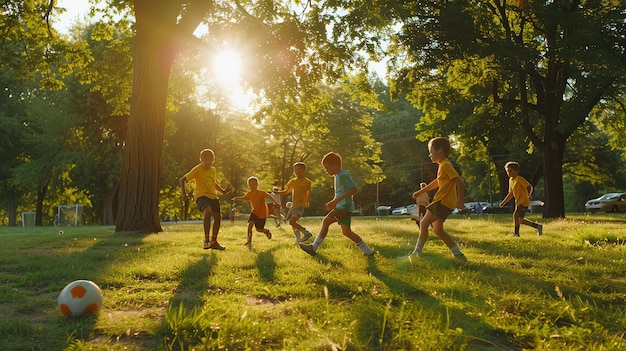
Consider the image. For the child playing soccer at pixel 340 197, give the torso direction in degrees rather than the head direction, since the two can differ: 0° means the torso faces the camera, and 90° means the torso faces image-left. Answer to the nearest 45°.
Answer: approximately 90°

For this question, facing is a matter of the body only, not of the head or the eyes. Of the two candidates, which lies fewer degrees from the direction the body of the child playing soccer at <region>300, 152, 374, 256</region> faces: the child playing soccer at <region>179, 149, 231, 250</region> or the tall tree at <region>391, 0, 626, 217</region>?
the child playing soccer

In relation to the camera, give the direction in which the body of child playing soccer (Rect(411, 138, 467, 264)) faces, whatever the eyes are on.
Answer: to the viewer's left

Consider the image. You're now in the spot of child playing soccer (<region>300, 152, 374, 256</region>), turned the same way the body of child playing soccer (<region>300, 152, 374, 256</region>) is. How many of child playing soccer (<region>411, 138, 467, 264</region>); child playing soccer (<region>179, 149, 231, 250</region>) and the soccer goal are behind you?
1

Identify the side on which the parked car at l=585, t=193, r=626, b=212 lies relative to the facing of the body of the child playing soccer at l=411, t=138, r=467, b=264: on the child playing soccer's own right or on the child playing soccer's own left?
on the child playing soccer's own right

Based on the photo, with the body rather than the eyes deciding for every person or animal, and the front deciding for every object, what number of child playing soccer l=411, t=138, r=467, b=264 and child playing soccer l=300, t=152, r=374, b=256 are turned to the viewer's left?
2

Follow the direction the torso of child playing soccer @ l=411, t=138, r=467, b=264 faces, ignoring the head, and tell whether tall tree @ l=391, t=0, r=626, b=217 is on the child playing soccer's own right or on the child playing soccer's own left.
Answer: on the child playing soccer's own right

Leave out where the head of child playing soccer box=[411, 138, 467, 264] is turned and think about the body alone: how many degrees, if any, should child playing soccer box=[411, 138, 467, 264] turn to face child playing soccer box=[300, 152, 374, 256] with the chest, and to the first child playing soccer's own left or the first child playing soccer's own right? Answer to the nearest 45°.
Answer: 0° — they already face them

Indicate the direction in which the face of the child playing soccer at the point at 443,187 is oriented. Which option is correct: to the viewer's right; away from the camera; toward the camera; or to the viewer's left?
to the viewer's left

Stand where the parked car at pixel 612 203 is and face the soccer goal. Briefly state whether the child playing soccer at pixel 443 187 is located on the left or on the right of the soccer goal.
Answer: left
